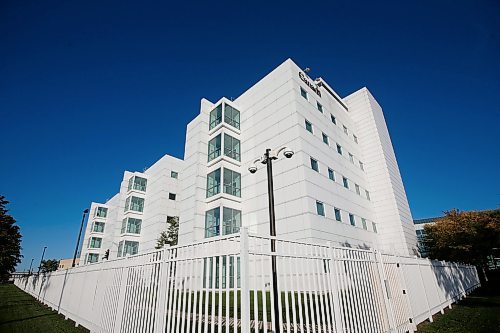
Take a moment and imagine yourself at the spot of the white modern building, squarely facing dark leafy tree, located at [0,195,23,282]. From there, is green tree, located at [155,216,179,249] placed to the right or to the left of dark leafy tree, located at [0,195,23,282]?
right

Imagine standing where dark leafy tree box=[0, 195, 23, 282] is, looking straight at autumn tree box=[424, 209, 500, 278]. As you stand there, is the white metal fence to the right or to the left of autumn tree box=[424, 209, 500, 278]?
right
